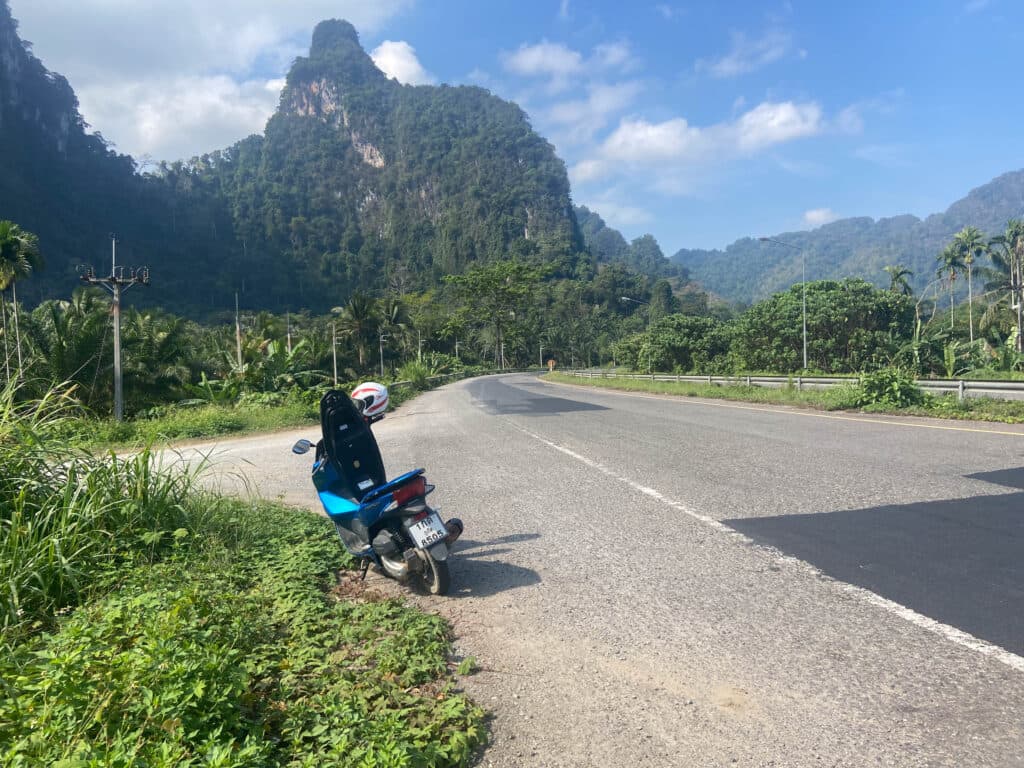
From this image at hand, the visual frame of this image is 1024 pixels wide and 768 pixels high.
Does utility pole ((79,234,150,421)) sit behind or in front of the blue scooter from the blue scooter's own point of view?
in front

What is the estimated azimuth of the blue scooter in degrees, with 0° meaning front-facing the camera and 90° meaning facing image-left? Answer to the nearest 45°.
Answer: approximately 135°

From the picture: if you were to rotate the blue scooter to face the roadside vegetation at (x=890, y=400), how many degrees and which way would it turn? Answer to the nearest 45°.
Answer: approximately 90° to its right

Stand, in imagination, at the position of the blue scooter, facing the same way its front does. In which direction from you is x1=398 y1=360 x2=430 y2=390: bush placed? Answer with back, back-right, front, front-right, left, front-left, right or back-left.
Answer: front-right

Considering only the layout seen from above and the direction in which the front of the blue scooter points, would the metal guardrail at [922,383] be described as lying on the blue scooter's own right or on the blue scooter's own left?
on the blue scooter's own right

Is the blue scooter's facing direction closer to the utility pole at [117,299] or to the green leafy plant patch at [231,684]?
the utility pole

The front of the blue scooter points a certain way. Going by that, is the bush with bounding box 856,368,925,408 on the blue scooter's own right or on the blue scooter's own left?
on the blue scooter's own right
